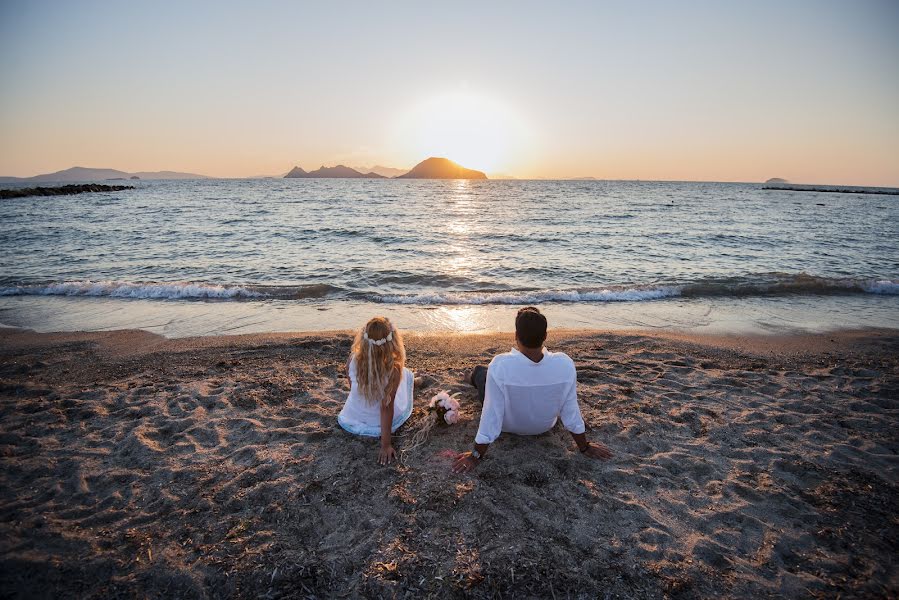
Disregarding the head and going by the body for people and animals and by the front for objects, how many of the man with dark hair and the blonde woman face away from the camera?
2

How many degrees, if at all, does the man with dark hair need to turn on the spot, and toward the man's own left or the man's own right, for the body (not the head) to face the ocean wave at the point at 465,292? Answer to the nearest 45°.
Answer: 0° — they already face it

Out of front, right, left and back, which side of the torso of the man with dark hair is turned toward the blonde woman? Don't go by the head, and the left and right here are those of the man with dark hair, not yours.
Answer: left

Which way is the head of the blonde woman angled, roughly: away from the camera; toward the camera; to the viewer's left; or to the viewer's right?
away from the camera

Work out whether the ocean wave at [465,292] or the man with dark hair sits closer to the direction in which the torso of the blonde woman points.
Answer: the ocean wave

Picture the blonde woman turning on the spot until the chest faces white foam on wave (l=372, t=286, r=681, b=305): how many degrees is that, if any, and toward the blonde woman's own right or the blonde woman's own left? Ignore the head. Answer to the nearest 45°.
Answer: approximately 45° to the blonde woman's own right

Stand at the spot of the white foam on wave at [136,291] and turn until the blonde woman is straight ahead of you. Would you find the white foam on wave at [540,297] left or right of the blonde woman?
left

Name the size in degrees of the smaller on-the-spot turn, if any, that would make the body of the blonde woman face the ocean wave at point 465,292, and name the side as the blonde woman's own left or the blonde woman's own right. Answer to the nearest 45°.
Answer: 0° — they already face it

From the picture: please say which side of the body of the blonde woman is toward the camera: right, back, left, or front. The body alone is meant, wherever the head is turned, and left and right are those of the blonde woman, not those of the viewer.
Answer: back

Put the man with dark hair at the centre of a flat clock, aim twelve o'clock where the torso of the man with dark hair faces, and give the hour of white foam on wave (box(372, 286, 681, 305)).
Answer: The white foam on wave is roughly at 12 o'clock from the man with dark hair.

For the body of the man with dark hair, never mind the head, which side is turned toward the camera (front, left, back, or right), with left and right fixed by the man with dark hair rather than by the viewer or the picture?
back

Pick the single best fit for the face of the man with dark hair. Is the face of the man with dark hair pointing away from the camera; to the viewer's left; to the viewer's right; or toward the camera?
away from the camera
